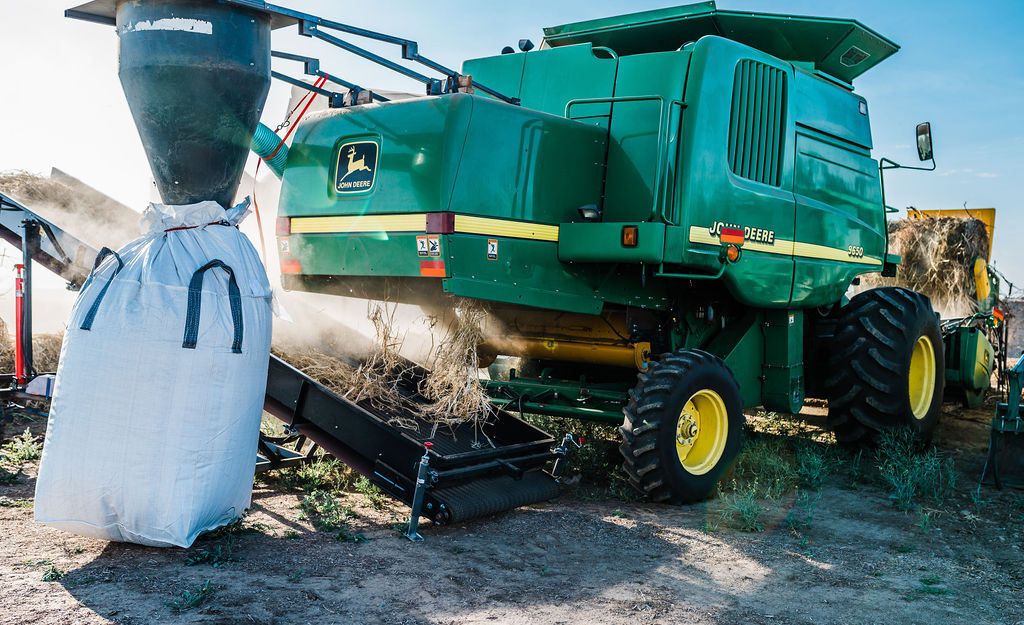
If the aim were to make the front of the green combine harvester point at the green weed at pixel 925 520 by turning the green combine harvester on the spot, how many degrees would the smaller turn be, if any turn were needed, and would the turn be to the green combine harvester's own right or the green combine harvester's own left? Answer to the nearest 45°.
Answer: approximately 45° to the green combine harvester's own right

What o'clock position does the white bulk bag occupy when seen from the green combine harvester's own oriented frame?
The white bulk bag is roughly at 6 o'clock from the green combine harvester.

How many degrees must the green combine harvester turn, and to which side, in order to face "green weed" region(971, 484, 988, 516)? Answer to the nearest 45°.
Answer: approximately 45° to its right

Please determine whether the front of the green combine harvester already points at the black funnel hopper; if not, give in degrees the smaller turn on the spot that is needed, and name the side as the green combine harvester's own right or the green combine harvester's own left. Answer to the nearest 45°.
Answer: approximately 180°

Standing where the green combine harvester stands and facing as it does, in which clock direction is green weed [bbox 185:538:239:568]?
The green weed is roughly at 6 o'clock from the green combine harvester.

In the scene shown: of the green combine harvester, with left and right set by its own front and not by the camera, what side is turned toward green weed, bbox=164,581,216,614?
back

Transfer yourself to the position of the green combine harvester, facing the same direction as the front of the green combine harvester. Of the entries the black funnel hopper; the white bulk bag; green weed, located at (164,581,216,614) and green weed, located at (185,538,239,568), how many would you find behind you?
4

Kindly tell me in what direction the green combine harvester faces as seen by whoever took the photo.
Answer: facing away from the viewer and to the right of the viewer
